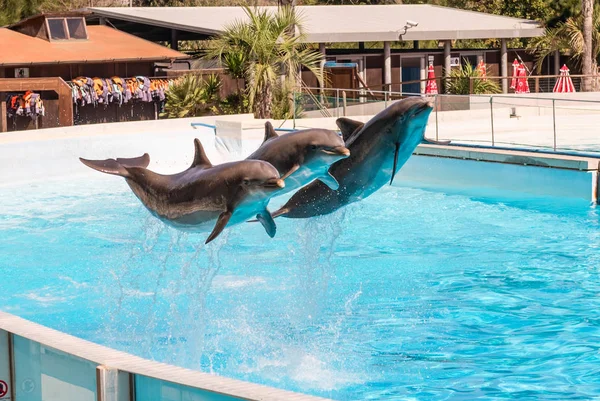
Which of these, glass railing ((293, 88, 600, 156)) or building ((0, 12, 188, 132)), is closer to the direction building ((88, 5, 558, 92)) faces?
the glass railing

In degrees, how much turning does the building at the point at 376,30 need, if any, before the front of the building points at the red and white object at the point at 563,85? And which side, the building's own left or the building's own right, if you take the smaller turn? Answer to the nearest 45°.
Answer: approximately 45° to the building's own left

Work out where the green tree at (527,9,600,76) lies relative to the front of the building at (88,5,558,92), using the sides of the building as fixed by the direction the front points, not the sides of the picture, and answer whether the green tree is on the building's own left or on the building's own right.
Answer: on the building's own left

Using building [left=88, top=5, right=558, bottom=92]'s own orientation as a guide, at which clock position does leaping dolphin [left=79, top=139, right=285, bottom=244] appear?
The leaping dolphin is roughly at 12 o'clock from the building.

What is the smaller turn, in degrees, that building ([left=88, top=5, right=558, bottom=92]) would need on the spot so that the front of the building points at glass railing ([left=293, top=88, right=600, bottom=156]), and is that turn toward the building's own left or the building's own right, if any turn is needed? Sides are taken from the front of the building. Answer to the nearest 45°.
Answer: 0° — it already faces it

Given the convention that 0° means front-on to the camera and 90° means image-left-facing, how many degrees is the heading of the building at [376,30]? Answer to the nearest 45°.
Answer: approximately 0°

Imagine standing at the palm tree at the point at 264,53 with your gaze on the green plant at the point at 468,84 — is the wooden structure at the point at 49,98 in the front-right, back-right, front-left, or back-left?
back-left
